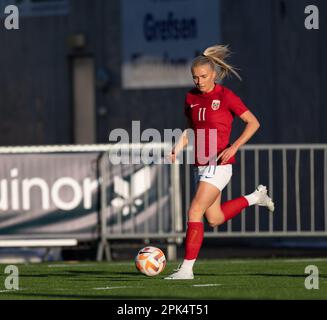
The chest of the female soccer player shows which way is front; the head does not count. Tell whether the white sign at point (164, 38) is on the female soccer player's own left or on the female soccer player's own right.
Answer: on the female soccer player's own right

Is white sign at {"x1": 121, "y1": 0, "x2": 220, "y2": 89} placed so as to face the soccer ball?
yes

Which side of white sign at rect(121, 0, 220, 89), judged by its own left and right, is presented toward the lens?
front

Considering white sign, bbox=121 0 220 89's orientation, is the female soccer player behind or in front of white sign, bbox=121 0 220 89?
in front

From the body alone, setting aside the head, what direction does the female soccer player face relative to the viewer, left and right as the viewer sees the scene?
facing the viewer and to the left of the viewer

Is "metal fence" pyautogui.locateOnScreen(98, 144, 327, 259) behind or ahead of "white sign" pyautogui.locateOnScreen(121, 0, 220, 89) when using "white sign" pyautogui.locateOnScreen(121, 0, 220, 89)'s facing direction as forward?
ahead

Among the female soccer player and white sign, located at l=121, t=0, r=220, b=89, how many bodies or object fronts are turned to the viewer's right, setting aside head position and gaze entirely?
0

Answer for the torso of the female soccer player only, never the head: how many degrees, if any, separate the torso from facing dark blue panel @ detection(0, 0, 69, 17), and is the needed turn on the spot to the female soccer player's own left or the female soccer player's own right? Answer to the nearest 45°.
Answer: approximately 135° to the female soccer player's own right

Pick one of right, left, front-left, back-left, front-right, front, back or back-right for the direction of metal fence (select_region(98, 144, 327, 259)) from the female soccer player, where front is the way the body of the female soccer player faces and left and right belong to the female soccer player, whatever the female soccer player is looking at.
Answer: back-right

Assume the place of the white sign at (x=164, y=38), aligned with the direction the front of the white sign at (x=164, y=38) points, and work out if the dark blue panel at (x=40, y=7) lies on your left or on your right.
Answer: on your right
